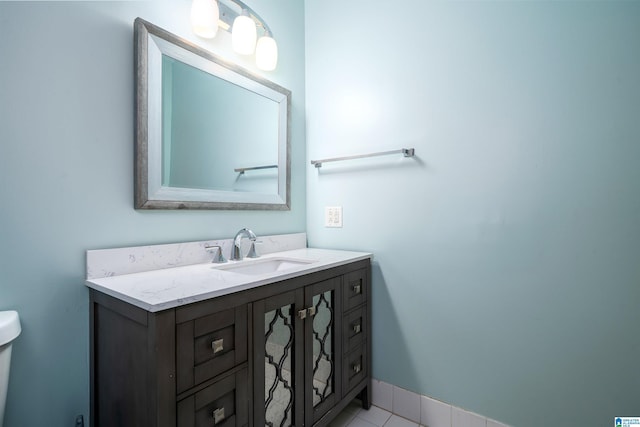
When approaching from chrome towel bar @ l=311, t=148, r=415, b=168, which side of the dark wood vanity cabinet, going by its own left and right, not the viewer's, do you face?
left

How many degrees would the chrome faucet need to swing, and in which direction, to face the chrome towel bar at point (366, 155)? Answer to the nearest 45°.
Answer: approximately 45° to its left

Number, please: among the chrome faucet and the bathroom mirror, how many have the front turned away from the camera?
0

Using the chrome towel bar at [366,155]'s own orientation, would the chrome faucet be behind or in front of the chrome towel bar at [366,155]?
in front
